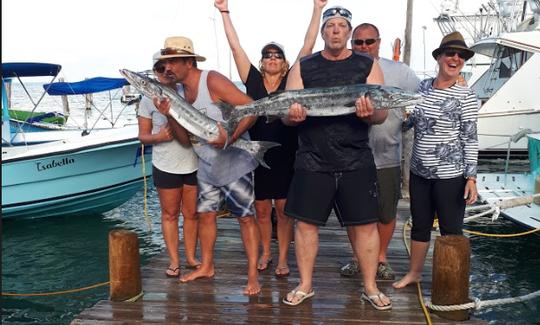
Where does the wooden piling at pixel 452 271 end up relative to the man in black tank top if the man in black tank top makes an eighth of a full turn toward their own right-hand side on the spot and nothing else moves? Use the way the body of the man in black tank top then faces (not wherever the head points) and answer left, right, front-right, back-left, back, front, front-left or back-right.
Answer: back-left

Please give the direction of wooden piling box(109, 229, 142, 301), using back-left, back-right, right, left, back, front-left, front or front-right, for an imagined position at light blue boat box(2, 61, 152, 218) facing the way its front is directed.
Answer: right

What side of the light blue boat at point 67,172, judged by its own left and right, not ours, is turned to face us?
right

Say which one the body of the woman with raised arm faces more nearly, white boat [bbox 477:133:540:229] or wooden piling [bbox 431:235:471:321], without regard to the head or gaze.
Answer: the wooden piling
